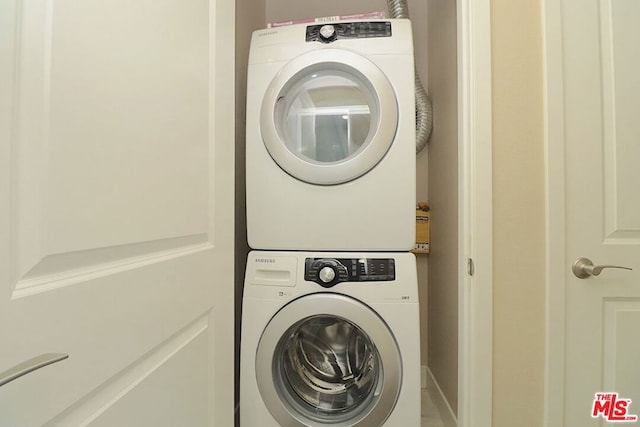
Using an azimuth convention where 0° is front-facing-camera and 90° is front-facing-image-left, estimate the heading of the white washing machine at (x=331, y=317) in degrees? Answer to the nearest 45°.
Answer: approximately 0°

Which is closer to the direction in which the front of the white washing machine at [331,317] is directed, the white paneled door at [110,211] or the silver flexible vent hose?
the white paneled door

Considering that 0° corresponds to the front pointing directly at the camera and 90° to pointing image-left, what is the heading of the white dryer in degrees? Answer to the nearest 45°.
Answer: approximately 0°
